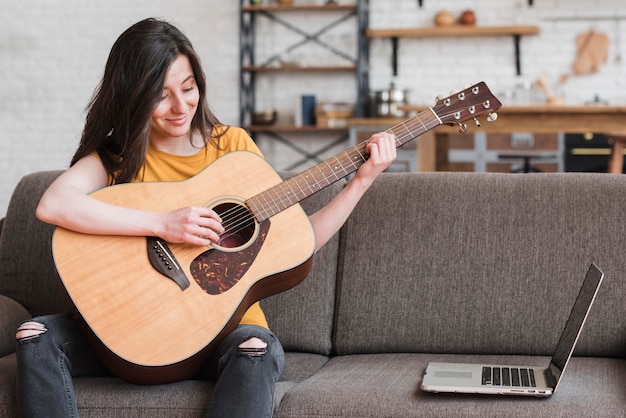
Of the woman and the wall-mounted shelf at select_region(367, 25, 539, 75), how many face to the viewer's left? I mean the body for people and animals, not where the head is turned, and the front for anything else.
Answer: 0

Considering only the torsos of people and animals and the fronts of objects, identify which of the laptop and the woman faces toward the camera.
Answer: the woman

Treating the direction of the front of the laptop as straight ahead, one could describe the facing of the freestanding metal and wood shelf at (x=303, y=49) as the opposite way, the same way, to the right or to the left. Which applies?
to the left

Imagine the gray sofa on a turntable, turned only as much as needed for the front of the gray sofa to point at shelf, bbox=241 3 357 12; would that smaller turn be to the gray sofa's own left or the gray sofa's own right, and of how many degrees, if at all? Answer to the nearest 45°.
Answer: approximately 180°

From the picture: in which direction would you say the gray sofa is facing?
toward the camera

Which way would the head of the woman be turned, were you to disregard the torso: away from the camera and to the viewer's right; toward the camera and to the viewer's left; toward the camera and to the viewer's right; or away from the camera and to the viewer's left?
toward the camera and to the viewer's right

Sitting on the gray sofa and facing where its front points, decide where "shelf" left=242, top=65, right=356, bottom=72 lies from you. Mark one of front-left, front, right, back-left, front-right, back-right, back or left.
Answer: back

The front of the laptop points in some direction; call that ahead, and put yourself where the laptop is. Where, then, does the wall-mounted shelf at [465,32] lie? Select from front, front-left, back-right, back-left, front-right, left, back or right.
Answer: right

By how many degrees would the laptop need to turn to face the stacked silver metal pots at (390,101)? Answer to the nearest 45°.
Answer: approximately 90° to its right

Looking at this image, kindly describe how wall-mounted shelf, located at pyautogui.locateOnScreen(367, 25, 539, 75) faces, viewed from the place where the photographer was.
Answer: facing the viewer

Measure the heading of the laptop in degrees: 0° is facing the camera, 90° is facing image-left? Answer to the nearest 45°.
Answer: approximately 90°

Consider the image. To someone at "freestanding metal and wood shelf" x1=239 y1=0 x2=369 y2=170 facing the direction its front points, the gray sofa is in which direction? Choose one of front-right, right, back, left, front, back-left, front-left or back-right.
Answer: front

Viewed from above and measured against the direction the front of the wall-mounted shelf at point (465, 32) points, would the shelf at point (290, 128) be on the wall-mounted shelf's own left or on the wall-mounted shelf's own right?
on the wall-mounted shelf's own right

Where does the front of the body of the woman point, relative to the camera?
toward the camera
